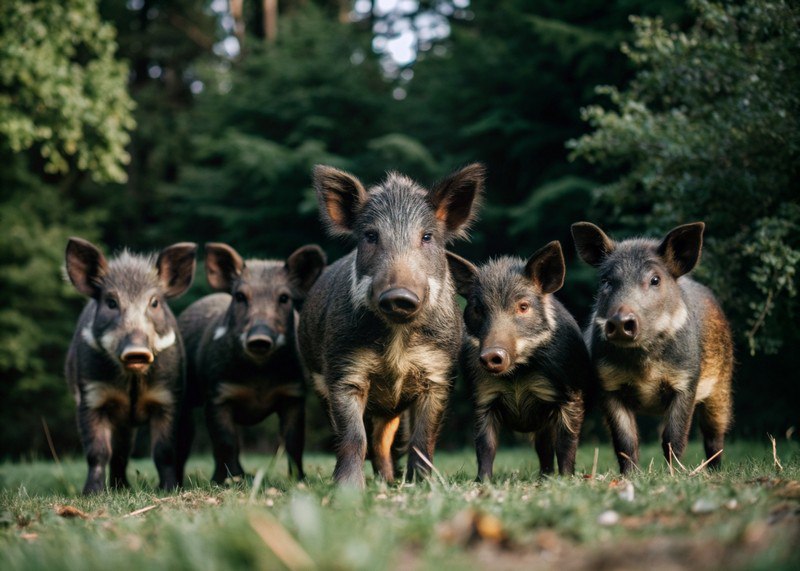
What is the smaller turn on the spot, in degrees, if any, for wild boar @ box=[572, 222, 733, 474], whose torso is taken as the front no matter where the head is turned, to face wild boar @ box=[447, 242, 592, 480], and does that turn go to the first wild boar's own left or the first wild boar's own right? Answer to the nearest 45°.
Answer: approximately 45° to the first wild boar's own right

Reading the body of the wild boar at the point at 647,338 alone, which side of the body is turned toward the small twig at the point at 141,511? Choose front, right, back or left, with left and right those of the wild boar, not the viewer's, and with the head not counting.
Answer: front

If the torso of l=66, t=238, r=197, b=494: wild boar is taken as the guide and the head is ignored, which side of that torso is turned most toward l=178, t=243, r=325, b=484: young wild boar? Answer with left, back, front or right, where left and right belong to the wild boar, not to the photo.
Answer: left

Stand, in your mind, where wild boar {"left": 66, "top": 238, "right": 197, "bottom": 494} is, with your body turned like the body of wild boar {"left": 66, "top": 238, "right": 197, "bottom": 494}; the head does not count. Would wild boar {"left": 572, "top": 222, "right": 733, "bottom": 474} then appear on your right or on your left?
on your left

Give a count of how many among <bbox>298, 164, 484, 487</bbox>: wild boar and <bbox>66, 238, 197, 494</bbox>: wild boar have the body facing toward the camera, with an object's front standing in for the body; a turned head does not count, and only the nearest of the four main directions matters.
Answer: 2

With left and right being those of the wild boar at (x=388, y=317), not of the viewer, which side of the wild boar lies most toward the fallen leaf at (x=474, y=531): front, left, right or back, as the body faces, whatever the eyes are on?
front

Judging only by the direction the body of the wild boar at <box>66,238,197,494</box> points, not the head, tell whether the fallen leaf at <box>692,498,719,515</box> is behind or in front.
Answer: in front

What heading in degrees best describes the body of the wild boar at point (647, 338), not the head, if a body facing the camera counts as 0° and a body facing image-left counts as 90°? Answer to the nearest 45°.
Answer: approximately 45°

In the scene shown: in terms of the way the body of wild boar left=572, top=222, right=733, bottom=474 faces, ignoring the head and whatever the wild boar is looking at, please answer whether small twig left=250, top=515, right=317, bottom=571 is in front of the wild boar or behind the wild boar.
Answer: in front

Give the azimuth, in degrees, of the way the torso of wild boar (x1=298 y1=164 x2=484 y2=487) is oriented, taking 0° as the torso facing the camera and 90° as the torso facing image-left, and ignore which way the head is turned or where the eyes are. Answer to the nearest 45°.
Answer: approximately 0°
